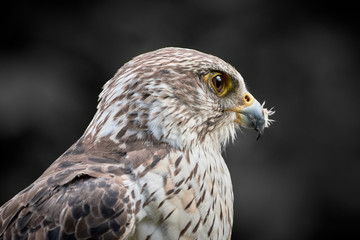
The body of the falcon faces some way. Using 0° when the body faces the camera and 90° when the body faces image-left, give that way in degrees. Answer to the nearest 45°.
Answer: approximately 270°
